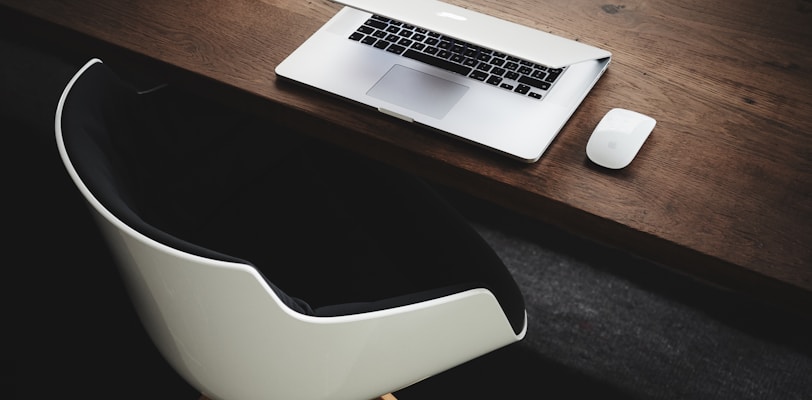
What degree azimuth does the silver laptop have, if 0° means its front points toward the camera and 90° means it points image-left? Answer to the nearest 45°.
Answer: approximately 45°

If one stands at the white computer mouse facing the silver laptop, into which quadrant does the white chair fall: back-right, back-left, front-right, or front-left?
front-left

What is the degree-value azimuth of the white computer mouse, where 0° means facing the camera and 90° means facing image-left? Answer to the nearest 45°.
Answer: approximately 225°

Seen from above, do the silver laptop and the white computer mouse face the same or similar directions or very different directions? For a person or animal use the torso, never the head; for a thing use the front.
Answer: very different directions
